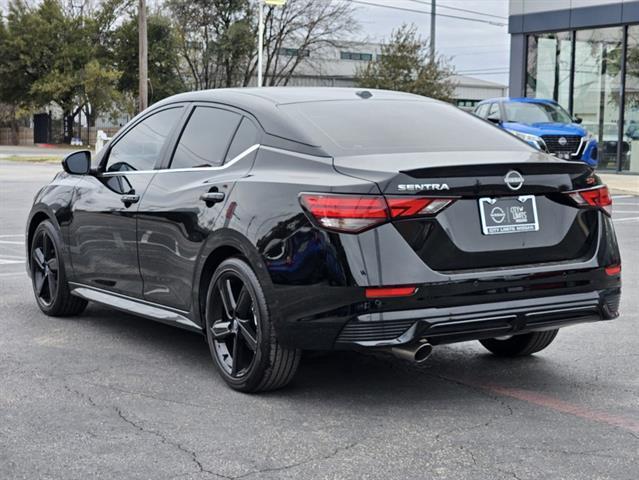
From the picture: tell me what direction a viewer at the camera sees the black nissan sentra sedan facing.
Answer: facing away from the viewer and to the left of the viewer

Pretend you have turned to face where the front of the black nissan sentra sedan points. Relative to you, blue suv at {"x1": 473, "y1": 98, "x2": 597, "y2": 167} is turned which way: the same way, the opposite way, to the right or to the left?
the opposite way

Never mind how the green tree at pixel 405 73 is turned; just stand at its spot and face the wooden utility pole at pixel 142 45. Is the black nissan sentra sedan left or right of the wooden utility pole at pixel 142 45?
left

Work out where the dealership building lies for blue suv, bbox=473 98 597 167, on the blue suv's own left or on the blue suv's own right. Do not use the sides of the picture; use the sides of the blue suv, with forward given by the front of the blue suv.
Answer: on the blue suv's own left

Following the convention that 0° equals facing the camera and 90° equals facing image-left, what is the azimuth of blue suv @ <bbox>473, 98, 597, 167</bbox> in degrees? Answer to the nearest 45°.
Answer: approximately 315°
